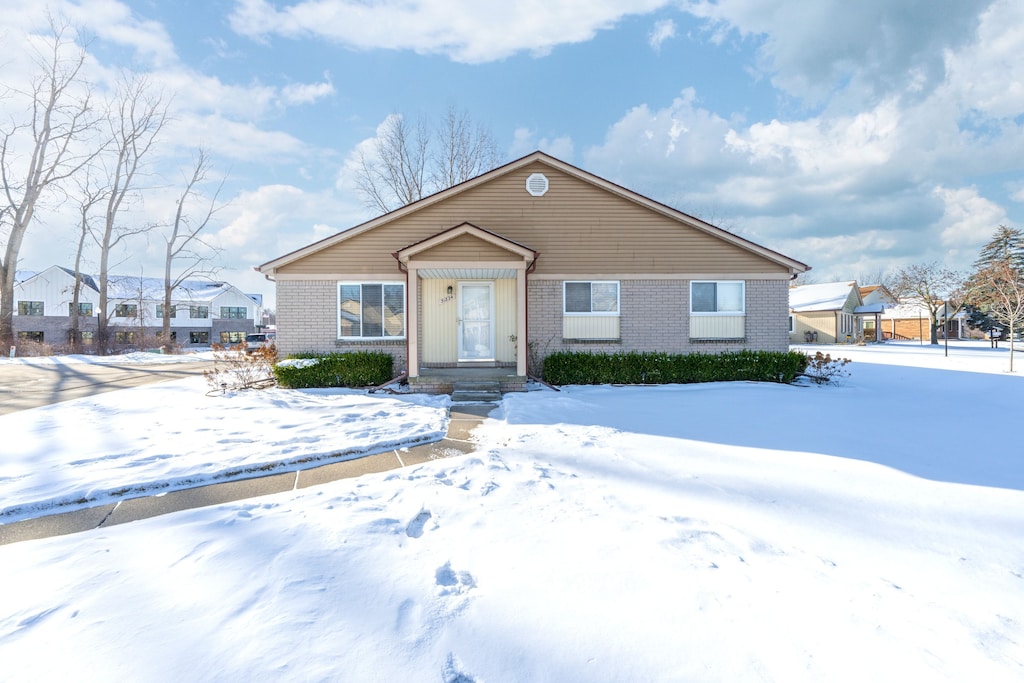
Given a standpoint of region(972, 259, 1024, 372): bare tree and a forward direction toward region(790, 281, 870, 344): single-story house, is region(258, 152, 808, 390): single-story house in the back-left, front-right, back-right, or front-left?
back-left

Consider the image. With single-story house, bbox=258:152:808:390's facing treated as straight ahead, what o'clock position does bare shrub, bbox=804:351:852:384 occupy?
The bare shrub is roughly at 9 o'clock from the single-story house.

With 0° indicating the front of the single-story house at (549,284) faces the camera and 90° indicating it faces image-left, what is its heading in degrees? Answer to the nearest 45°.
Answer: approximately 0°

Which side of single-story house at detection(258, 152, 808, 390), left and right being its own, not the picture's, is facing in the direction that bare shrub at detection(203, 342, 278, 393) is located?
right

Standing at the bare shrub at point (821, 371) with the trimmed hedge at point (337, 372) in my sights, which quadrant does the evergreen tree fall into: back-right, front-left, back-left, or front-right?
back-right

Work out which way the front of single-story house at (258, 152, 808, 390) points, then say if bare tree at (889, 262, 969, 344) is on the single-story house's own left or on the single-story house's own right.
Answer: on the single-story house's own left

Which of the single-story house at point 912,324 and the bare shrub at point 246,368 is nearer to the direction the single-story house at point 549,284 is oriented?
the bare shrub

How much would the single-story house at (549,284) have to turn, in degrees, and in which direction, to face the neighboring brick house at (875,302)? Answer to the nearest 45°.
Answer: approximately 135° to its left

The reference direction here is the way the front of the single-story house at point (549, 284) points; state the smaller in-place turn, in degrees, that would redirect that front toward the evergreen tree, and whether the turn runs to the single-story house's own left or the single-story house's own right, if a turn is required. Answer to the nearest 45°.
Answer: approximately 135° to the single-story house's own left

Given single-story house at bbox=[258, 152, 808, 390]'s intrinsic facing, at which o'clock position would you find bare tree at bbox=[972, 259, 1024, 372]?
The bare tree is roughly at 8 o'clock from the single-story house.
